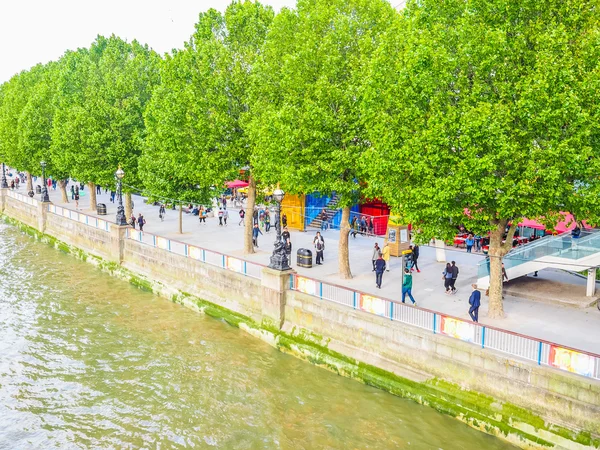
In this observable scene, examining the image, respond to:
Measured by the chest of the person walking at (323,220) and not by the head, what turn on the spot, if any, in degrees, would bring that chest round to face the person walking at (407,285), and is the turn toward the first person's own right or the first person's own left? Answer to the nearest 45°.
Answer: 0° — they already face them

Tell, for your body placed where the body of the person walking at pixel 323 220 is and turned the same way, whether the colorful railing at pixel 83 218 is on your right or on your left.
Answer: on your right

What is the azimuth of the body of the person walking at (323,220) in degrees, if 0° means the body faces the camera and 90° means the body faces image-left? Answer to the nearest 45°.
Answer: approximately 0°

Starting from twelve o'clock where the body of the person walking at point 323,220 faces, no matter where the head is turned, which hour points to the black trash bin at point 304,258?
The black trash bin is roughly at 12 o'clock from the person walking.

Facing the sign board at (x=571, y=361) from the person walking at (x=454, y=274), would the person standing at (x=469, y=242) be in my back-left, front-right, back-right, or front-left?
back-left

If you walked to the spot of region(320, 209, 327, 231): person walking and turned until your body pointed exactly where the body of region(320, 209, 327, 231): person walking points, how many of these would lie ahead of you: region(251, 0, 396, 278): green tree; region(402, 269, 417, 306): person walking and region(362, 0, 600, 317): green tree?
3

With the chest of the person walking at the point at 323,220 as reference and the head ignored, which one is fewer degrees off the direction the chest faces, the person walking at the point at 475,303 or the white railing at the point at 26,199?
the person walking

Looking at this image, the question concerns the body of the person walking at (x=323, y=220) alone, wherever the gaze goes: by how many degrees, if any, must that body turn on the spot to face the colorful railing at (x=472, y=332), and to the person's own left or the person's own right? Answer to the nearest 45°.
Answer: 0° — they already face it
